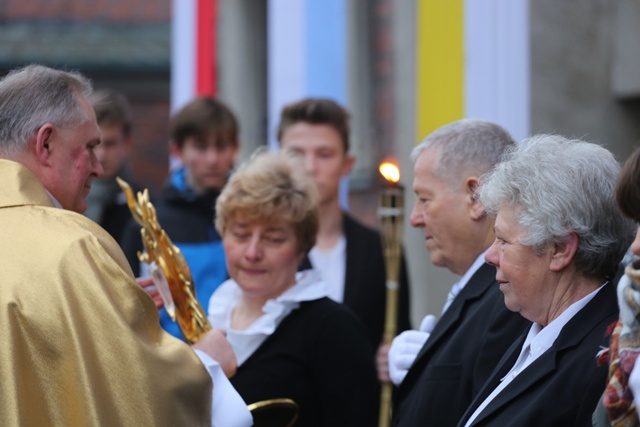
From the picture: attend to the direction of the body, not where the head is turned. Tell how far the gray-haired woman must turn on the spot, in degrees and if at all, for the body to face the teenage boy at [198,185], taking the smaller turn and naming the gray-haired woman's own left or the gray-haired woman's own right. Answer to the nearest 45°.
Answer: approximately 45° to the gray-haired woman's own right

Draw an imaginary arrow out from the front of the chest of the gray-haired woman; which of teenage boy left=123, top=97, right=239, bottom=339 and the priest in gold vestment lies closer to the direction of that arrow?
the priest in gold vestment

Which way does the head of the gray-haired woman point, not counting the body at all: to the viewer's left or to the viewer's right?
to the viewer's left

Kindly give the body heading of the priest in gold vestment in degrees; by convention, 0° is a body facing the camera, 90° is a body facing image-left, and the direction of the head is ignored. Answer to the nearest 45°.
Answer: approximately 225°

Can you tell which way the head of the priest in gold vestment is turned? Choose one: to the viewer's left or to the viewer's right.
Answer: to the viewer's right

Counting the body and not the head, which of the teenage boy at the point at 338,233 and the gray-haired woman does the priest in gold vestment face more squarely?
the teenage boy

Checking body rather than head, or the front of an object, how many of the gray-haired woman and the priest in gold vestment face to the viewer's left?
1

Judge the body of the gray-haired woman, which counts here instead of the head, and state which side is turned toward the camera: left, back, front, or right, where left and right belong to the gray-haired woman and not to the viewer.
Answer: left

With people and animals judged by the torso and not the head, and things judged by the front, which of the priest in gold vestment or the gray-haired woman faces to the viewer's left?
the gray-haired woman
